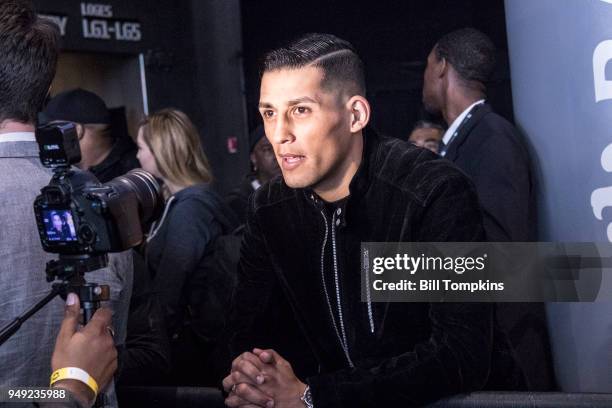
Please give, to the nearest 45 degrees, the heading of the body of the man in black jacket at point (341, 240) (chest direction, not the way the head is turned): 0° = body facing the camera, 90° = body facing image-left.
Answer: approximately 45°

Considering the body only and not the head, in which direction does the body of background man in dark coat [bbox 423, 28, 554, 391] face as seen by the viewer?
to the viewer's left

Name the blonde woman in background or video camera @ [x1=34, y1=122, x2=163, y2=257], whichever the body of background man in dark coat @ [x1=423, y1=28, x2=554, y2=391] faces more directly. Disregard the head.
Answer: the blonde woman in background

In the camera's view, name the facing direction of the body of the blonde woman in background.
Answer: to the viewer's left

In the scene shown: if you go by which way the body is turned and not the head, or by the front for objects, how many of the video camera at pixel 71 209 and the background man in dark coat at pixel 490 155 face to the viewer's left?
1

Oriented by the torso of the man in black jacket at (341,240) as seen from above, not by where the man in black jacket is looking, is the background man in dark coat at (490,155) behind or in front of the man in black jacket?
behind

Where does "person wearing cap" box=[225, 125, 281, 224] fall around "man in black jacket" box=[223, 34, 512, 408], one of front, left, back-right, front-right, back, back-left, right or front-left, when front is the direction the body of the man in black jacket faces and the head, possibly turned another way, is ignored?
back-right

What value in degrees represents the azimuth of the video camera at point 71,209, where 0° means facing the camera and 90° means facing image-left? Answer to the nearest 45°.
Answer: approximately 225°

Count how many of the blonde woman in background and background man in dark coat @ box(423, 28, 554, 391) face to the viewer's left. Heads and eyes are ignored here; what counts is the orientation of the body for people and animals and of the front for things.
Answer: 2

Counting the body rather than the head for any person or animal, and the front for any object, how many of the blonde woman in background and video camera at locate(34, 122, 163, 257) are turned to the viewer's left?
1

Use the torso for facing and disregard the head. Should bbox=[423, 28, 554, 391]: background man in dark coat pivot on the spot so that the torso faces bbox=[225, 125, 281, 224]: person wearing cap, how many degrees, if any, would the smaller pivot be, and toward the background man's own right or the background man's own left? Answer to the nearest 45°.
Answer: approximately 45° to the background man's own right
